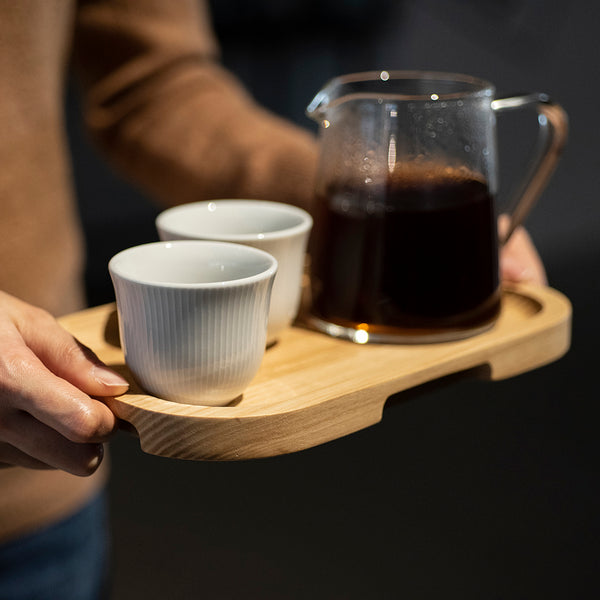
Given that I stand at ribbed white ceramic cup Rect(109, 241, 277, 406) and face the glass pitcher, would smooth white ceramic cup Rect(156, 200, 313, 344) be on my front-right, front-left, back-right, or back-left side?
front-left

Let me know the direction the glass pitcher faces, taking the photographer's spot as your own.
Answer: facing to the left of the viewer

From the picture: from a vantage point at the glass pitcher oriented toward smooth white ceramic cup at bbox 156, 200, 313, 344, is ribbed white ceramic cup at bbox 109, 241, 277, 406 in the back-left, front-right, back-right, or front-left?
front-left
